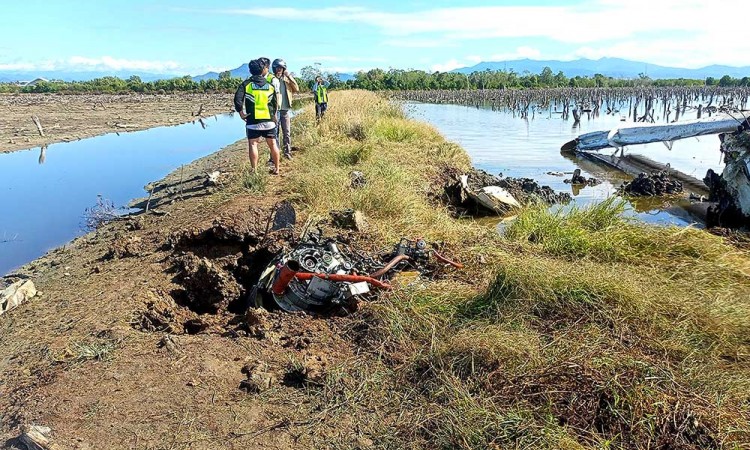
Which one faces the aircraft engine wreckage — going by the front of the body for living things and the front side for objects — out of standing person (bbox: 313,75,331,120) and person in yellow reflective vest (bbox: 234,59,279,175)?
the standing person

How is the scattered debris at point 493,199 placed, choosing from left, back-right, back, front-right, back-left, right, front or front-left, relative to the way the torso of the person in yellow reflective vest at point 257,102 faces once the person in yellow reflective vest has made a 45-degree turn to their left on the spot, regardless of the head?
back-right

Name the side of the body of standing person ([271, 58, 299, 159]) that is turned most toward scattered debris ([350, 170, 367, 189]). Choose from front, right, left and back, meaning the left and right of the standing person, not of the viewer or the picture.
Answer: front

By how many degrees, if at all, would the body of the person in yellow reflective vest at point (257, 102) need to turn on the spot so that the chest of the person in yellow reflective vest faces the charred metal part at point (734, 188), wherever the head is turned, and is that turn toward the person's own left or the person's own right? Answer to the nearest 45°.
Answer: approximately 90° to the person's own right

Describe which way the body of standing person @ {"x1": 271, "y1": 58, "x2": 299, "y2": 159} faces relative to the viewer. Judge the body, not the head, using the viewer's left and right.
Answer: facing the viewer and to the left of the viewer

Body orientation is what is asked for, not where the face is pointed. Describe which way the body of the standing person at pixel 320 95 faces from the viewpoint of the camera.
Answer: toward the camera

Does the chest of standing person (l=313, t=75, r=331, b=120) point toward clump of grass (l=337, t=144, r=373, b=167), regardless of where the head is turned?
yes

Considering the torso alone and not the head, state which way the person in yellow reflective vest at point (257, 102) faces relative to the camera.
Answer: away from the camera

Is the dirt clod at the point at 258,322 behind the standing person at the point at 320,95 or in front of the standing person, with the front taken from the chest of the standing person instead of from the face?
in front
